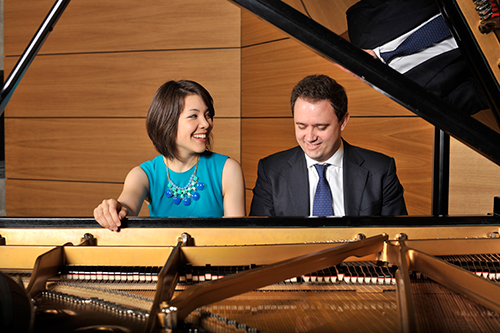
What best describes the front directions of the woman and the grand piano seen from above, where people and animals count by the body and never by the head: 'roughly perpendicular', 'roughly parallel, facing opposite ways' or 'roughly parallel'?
roughly parallel, facing opposite ways

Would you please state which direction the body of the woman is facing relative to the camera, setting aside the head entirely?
toward the camera

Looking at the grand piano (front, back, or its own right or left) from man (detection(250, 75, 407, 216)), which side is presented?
front

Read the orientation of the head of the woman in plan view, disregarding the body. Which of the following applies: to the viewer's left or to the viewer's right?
to the viewer's right

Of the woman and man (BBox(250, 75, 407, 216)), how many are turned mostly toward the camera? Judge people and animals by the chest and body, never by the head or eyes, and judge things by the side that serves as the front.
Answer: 2

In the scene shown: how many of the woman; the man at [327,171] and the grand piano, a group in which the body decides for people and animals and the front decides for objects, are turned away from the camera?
1

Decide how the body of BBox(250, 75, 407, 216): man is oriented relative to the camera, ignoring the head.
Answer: toward the camera

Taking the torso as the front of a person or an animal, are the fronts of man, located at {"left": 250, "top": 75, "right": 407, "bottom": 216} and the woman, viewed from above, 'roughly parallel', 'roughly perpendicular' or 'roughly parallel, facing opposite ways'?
roughly parallel

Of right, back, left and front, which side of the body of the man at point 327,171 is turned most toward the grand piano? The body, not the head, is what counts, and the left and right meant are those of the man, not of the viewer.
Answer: front

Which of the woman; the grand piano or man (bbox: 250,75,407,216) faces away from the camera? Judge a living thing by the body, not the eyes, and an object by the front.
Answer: the grand piano

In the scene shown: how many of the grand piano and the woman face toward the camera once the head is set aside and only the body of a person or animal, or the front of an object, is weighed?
1

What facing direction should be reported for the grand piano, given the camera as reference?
facing away from the viewer

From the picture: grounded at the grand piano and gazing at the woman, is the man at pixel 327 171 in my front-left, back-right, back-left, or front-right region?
front-right

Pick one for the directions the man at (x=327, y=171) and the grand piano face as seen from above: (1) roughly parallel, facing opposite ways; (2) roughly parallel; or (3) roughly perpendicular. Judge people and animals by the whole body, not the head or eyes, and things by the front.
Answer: roughly parallel, facing opposite ways
